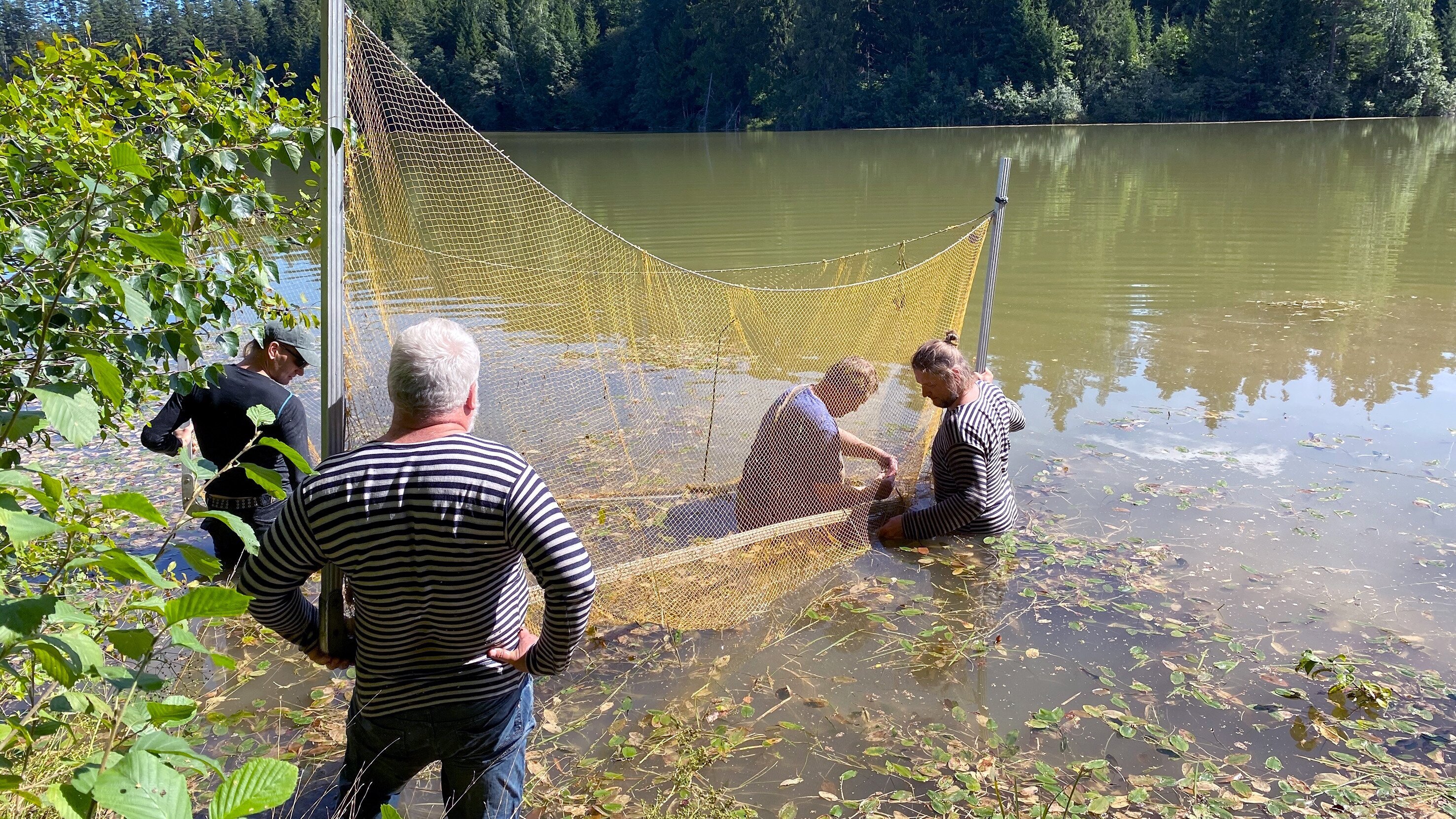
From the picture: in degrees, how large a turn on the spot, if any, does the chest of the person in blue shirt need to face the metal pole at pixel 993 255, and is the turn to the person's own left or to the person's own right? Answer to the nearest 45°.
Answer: approximately 45° to the person's own left

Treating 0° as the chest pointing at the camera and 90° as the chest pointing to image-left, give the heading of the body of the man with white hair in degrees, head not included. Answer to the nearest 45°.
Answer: approximately 180°

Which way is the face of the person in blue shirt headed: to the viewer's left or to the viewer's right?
to the viewer's right

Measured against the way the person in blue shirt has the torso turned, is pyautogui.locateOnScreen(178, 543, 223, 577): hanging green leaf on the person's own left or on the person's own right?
on the person's own right

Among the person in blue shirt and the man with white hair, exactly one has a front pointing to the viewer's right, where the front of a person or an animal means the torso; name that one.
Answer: the person in blue shirt

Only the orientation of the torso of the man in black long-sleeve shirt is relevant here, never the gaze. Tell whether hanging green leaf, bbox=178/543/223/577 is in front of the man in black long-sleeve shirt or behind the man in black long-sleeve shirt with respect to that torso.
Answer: behind

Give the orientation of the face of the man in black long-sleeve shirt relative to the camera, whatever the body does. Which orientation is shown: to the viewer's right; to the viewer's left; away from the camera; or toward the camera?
to the viewer's right

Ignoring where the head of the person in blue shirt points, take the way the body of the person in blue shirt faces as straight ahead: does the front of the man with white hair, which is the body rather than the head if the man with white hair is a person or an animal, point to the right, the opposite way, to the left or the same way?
to the left

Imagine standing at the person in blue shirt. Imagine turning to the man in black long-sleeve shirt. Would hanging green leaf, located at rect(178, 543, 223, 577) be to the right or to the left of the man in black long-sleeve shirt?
left

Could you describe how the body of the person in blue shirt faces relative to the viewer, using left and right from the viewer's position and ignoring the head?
facing to the right of the viewer

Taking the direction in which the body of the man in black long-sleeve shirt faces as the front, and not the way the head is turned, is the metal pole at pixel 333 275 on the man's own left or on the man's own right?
on the man's own right

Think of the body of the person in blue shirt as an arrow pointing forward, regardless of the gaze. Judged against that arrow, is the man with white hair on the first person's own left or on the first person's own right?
on the first person's own right

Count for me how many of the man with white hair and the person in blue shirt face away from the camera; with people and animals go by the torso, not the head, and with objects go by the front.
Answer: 1

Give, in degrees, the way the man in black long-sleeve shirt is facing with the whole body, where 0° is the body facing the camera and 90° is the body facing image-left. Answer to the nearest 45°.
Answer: approximately 225°
